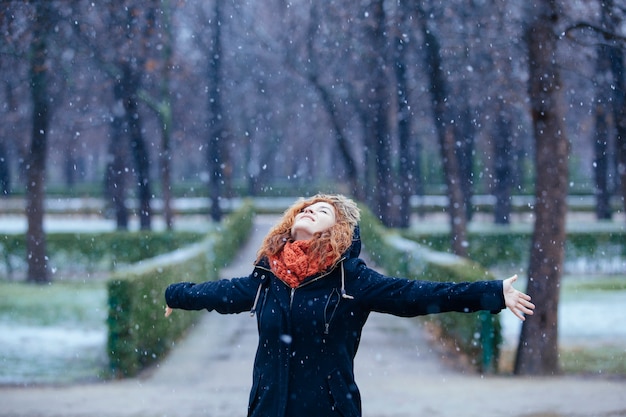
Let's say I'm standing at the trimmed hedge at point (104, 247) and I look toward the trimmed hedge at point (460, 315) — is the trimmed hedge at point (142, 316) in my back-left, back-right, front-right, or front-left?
front-right

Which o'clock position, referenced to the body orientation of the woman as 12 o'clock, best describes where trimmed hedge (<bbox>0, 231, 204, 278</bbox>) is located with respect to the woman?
The trimmed hedge is roughly at 4 o'clock from the woman.

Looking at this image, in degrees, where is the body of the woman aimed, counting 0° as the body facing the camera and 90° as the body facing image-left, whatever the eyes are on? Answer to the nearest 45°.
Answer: approximately 45°

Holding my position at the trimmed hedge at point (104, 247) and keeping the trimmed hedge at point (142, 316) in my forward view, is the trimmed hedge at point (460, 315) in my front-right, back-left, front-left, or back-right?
front-left

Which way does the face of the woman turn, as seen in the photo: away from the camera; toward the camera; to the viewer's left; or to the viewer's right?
toward the camera

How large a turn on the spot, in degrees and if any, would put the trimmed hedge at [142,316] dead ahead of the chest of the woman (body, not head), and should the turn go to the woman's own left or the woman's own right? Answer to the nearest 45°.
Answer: approximately 135° to the woman's own right

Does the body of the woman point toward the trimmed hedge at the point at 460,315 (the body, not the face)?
no
